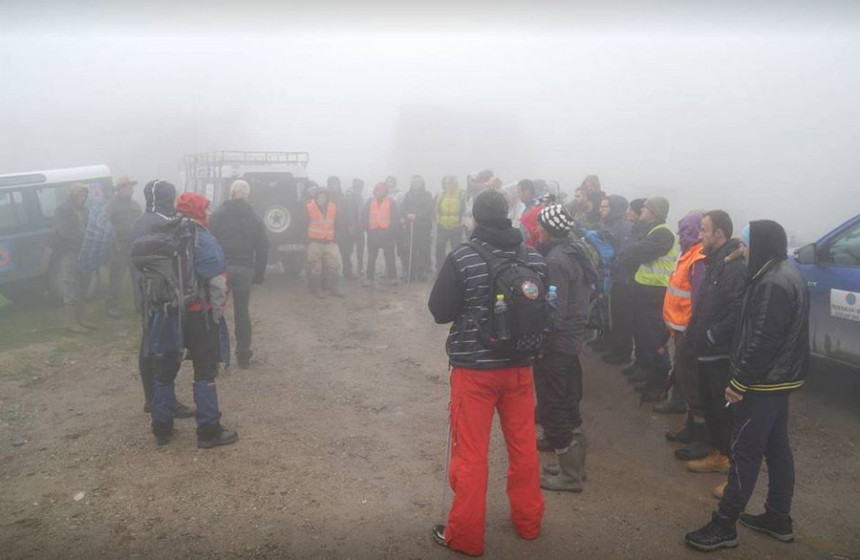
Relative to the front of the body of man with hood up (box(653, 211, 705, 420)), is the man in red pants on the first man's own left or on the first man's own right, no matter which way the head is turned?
on the first man's own left

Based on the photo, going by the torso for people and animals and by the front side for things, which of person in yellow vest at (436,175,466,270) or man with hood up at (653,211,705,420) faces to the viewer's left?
the man with hood up

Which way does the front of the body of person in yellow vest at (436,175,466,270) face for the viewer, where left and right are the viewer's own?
facing the viewer

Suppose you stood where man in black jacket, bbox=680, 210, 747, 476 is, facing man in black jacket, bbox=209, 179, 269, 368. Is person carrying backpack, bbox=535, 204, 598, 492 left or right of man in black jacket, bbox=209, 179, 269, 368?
left

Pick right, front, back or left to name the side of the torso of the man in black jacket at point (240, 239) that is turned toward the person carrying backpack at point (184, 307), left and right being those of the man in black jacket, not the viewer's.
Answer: back

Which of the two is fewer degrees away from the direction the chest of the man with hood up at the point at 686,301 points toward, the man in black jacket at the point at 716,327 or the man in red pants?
the man in red pants

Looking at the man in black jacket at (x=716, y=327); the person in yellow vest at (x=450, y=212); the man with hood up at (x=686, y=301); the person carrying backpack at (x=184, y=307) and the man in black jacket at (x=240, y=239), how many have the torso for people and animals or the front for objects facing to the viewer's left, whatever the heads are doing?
2

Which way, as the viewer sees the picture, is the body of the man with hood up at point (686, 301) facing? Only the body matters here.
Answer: to the viewer's left

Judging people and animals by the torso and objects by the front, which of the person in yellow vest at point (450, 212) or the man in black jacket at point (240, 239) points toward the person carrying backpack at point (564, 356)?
the person in yellow vest

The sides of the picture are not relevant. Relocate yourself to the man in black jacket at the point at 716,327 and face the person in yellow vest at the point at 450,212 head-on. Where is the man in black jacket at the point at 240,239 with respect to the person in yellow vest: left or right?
left

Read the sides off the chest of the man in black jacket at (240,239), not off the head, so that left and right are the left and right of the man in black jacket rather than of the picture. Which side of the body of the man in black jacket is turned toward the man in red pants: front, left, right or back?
back

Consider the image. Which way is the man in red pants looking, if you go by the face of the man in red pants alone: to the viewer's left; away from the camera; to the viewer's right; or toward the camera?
away from the camera

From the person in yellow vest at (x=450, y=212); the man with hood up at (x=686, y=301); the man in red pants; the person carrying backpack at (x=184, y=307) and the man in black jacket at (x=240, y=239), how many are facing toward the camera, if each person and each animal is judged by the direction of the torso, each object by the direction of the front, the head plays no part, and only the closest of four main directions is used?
1

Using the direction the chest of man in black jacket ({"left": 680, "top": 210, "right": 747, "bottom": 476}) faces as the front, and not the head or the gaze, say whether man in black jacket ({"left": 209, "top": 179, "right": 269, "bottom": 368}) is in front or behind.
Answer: in front

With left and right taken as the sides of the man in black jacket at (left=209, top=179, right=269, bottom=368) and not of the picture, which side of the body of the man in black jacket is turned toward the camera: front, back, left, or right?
back

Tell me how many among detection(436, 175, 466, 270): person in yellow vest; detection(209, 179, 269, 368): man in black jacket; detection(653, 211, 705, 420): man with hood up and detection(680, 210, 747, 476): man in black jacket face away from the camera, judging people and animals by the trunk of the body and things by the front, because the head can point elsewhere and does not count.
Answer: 1

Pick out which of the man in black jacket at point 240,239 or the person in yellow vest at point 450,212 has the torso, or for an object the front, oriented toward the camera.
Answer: the person in yellow vest

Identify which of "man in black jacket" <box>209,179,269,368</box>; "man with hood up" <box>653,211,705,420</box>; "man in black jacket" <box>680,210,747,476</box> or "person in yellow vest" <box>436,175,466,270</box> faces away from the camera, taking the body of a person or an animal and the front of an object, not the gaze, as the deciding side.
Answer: "man in black jacket" <box>209,179,269,368</box>

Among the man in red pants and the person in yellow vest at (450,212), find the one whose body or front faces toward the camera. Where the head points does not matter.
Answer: the person in yellow vest

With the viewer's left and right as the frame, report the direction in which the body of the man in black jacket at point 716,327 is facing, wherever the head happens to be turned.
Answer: facing to the left of the viewer
